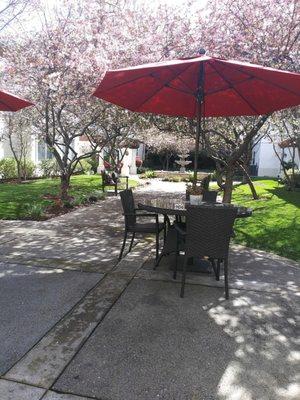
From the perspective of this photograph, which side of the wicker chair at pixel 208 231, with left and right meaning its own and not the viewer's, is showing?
back

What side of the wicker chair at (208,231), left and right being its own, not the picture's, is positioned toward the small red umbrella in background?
left

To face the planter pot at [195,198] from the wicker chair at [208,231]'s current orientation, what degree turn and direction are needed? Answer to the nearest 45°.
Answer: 0° — it already faces it

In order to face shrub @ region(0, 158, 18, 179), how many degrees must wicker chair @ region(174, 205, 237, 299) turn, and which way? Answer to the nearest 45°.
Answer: approximately 45° to its left

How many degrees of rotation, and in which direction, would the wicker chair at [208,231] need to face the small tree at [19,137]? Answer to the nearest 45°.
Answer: approximately 45° to its left

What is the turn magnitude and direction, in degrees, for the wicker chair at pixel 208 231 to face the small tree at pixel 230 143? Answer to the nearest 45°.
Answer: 0° — it already faces it

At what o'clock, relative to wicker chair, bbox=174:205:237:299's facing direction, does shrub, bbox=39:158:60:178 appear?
The shrub is roughly at 11 o'clock from the wicker chair.
